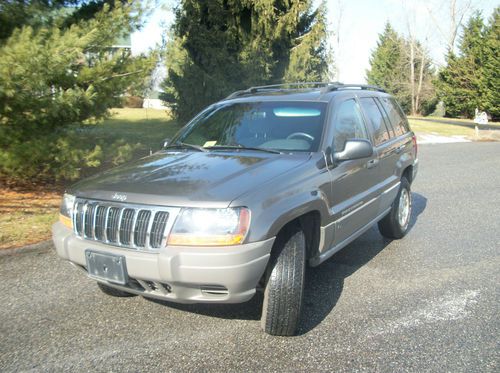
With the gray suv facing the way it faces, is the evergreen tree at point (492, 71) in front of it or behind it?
behind

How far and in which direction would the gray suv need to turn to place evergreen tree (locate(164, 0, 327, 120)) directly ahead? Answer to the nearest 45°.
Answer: approximately 135° to its right

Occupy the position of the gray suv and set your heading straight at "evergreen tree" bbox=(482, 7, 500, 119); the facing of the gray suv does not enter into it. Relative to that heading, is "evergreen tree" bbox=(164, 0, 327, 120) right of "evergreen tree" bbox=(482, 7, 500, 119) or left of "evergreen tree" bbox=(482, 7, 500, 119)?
left

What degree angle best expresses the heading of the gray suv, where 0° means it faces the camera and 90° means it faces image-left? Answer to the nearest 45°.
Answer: approximately 45°

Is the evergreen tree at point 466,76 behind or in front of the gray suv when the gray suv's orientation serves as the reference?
behind
